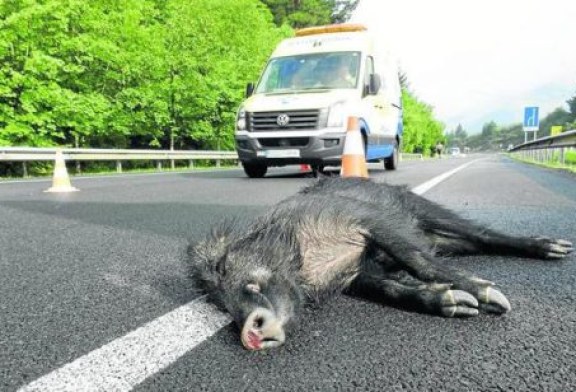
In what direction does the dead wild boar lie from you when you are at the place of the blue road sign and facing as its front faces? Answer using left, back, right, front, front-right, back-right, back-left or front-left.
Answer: front

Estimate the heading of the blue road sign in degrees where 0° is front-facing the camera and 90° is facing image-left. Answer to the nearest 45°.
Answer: approximately 0°

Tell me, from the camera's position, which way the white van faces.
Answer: facing the viewer and to the left of the viewer

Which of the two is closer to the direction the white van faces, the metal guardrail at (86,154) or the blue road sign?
the metal guardrail

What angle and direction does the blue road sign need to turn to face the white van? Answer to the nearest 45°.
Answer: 0° — it already faces it

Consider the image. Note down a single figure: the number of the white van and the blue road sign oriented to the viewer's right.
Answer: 0

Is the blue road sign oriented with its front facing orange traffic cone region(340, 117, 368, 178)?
yes

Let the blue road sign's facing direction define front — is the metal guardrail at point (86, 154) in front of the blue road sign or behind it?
in front

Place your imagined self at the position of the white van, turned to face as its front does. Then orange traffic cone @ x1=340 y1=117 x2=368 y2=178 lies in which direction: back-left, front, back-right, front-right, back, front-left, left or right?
front-left

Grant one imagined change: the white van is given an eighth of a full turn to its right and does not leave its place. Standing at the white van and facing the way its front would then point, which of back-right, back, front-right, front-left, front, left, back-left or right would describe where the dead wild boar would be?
left

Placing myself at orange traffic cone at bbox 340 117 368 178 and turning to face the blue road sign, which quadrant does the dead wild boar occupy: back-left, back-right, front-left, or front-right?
back-right

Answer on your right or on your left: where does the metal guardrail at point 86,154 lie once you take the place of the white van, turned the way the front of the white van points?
on your right
